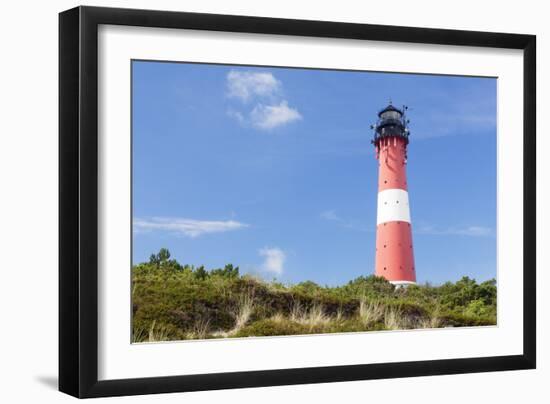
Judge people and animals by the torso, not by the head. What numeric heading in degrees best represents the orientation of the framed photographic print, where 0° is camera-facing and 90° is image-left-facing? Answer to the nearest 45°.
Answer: approximately 315°
